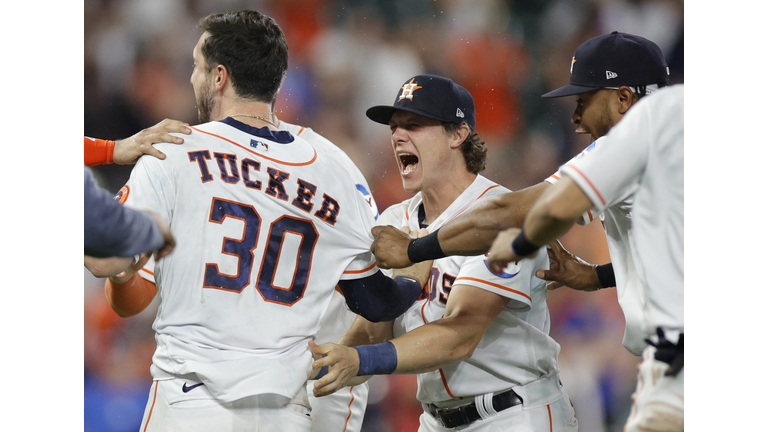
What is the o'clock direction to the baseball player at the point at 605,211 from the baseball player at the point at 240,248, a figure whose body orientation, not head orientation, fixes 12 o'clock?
the baseball player at the point at 605,211 is roughly at 3 o'clock from the baseball player at the point at 240,248.

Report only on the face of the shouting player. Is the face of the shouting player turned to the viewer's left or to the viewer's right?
to the viewer's left

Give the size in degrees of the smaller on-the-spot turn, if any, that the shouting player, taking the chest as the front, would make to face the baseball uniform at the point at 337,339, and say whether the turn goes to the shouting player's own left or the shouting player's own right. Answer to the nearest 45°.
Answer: approximately 90° to the shouting player's own right

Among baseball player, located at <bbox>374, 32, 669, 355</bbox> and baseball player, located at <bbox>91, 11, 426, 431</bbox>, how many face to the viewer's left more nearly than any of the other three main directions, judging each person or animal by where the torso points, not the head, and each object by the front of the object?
1

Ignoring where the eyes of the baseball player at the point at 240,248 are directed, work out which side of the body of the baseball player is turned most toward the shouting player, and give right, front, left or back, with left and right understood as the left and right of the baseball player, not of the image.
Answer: right

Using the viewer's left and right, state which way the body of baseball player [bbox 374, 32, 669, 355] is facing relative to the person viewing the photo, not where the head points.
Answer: facing to the left of the viewer

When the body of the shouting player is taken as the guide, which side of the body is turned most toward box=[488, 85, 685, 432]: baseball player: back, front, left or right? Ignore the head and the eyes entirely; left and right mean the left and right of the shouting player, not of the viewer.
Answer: left

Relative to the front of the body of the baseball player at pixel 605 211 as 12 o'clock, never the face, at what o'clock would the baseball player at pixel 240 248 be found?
the baseball player at pixel 240 248 is roughly at 11 o'clock from the baseball player at pixel 605 211.

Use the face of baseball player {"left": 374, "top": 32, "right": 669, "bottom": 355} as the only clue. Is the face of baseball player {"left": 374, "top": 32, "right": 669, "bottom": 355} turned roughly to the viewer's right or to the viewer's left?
to the viewer's left

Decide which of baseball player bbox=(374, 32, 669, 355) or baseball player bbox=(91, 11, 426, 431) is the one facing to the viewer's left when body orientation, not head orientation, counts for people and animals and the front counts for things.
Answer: baseball player bbox=(374, 32, 669, 355)

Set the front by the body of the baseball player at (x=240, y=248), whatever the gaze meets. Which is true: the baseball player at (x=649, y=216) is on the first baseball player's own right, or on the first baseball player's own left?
on the first baseball player's own right

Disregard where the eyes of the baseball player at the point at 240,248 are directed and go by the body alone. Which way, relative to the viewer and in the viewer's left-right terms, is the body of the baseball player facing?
facing away from the viewer
